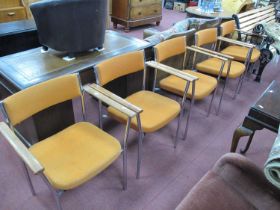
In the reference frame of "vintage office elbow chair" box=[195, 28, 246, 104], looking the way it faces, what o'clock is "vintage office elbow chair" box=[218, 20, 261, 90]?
"vintage office elbow chair" box=[218, 20, 261, 90] is roughly at 8 o'clock from "vintage office elbow chair" box=[195, 28, 246, 104].

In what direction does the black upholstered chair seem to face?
away from the camera

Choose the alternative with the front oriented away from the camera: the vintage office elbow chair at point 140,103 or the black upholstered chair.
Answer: the black upholstered chair

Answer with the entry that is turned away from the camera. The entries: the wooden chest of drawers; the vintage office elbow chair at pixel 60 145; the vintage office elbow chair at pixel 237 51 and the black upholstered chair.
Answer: the black upholstered chair

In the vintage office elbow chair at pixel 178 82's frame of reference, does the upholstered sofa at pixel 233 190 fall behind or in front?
in front

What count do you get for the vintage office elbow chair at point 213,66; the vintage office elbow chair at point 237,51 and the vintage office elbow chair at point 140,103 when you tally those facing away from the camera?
0

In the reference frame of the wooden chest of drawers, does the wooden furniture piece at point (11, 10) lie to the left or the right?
on its right

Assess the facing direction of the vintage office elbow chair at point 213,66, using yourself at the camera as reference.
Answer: facing the viewer and to the right of the viewer

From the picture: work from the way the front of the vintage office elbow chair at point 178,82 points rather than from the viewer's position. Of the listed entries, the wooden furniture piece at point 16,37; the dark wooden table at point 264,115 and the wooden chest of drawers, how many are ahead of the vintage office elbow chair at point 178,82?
1

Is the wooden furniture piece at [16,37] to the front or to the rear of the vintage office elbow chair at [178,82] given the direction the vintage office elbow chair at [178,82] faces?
to the rear

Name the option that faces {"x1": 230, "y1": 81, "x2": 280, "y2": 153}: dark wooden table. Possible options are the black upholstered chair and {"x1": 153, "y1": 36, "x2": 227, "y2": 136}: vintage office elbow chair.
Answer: the vintage office elbow chair

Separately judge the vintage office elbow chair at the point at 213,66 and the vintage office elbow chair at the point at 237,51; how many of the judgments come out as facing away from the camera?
0

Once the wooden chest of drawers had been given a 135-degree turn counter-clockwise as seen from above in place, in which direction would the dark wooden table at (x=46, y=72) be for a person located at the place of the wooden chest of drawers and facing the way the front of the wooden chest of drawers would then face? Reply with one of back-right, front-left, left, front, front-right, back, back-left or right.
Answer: back

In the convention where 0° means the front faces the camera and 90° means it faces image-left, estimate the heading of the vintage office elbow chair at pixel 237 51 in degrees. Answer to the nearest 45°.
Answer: approximately 315°

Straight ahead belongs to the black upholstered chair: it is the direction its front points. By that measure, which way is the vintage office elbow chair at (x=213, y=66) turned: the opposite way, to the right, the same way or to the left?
the opposite way

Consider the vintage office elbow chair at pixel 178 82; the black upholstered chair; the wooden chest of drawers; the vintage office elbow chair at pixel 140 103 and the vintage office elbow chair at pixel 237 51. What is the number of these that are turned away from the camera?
1

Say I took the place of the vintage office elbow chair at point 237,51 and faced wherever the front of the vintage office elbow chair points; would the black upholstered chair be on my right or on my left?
on my right

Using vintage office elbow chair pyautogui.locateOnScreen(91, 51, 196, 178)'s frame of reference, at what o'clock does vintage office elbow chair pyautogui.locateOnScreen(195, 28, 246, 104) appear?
vintage office elbow chair pyautogui.locateOnScreen(195, 28, 246, 104) is roughly at 9 o'clock from vintage office elbow chair pyautogui.locateOnScreen(91, 51, 196, 178).

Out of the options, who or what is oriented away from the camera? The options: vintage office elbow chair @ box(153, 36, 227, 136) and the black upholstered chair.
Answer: the black upholstered chair

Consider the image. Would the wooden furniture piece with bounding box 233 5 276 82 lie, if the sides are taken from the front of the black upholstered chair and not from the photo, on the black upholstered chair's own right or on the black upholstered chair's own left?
on the black upholstered chair's own right

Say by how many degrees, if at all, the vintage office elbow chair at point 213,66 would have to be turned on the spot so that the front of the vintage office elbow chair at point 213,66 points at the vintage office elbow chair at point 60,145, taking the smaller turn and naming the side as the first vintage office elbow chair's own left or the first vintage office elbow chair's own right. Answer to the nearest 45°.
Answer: approximately 45° to the first vintage office elbow chair's own right
